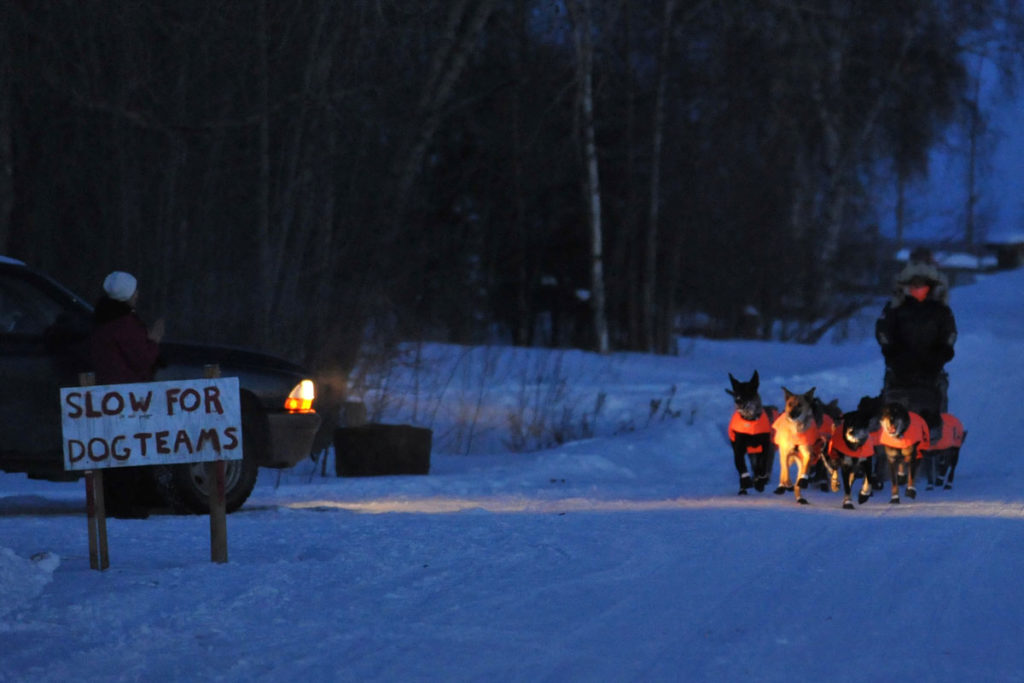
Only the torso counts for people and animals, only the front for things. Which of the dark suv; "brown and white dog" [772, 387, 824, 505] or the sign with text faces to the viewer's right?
the dark suv

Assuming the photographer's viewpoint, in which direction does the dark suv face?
facing to the right of the viewer

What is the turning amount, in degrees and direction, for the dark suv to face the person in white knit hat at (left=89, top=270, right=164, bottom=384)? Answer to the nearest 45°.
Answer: approximately 90° to its right

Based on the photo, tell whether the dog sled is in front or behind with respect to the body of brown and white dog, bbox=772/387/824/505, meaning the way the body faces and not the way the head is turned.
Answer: behind

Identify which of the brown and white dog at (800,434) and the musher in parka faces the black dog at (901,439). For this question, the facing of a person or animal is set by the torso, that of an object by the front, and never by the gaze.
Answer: the musher in parka

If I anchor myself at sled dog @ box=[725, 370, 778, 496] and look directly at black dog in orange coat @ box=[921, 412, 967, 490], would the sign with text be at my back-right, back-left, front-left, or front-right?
back-right

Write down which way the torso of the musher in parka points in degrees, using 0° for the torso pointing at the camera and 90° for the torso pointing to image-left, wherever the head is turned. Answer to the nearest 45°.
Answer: approximately 0°

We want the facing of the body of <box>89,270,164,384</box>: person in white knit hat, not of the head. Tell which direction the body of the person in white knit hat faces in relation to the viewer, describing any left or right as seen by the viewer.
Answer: facing away from the viewer and to the right of the viewer

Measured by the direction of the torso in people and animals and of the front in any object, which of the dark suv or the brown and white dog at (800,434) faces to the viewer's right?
the dark suv
